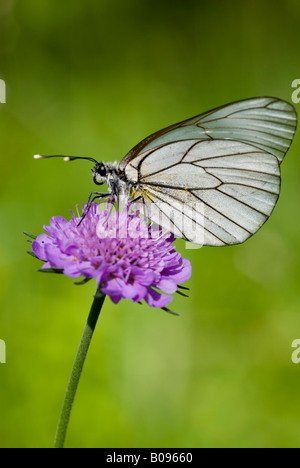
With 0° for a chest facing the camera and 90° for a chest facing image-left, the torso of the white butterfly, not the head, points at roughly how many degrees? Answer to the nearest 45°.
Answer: approximately 90°
